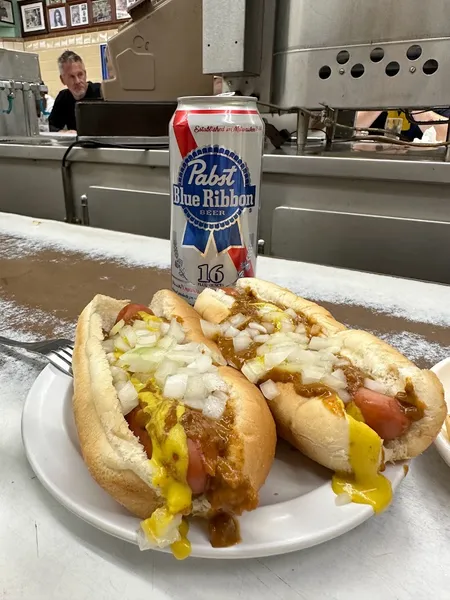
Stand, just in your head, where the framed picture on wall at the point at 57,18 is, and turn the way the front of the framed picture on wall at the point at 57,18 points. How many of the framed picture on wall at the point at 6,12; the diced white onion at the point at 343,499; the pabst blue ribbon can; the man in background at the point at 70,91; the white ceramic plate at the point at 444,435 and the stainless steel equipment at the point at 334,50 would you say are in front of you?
5

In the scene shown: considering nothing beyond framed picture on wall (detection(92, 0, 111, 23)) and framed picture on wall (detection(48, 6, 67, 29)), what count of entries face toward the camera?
2

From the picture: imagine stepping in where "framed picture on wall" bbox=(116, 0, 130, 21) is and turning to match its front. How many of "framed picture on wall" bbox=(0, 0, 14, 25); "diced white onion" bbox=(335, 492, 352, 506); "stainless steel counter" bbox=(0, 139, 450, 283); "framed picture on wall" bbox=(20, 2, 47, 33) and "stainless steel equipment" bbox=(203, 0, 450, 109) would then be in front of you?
3

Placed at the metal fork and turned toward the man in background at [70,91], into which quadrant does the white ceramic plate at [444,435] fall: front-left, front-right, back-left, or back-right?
back-right

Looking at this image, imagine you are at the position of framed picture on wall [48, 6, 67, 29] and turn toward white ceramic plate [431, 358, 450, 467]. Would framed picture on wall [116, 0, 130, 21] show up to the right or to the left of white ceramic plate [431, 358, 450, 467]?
left

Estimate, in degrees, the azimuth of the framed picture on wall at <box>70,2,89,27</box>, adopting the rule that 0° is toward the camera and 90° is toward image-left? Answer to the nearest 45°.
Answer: approximately 0°

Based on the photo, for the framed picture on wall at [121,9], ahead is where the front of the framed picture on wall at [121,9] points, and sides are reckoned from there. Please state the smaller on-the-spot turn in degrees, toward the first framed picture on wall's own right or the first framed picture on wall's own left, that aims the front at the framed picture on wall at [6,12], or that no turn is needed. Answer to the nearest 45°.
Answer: approximately 135° to the first framed picture on wall's own right
